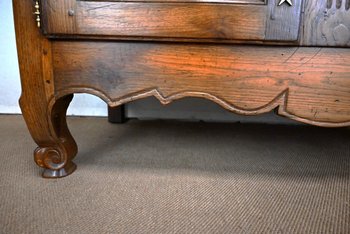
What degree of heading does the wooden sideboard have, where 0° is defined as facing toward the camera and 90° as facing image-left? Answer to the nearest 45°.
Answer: approximately 0°
